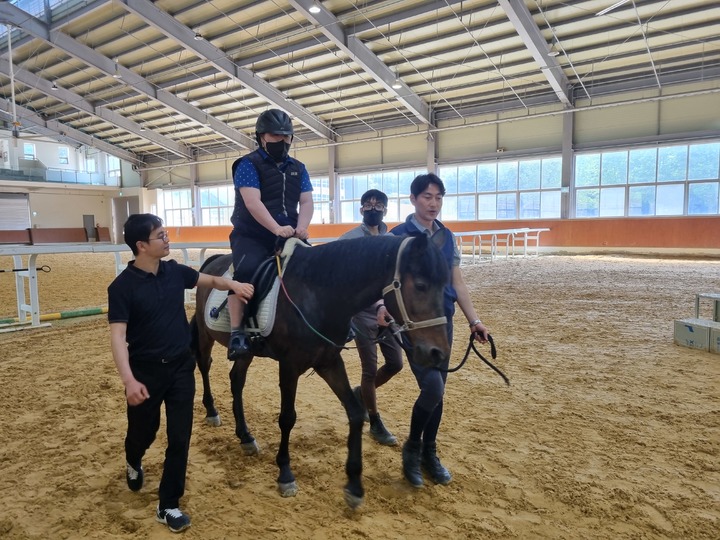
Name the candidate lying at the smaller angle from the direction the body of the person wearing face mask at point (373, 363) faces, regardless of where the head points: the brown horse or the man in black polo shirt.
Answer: the brown horse

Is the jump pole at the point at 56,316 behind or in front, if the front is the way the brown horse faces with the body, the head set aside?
behind

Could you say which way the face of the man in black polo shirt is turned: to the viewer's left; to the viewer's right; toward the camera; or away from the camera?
to the viewer's right

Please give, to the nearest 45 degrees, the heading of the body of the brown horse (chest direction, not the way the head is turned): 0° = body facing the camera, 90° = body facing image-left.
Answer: approximately 315°

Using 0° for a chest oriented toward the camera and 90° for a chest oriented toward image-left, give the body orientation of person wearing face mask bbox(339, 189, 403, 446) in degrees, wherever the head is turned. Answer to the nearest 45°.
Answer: approximately 315°

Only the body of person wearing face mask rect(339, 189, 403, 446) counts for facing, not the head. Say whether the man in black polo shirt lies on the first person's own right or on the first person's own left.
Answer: on the first person's own right

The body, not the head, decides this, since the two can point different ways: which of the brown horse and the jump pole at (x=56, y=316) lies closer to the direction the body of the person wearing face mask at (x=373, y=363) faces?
the brown horse

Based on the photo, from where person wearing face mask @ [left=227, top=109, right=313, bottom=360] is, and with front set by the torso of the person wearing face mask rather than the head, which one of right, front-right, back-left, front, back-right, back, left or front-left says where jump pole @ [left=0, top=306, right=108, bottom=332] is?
back

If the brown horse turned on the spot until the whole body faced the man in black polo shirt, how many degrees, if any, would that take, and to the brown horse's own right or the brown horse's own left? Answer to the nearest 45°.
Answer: approximately 135° to the brown horse's own right
